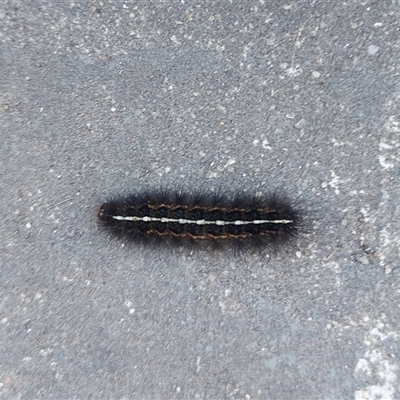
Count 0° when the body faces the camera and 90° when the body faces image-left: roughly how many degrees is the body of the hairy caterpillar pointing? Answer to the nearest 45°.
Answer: approximately 90°
